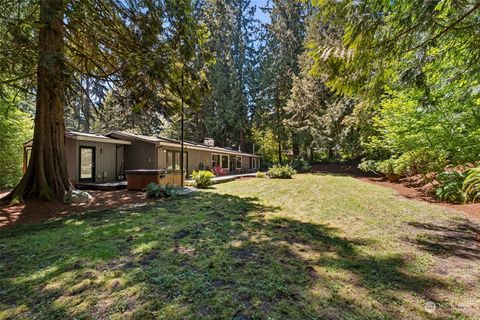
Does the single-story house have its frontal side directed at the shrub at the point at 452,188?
yes

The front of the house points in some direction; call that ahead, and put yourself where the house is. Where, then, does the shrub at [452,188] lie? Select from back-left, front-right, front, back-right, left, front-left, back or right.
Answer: front

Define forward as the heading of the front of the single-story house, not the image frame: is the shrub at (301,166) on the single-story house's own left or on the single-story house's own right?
on the single-story house's own left

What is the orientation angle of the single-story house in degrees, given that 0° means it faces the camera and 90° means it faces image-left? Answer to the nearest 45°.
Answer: approximately 315°

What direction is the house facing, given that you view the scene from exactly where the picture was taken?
facing the viewer and to the right of the viewer

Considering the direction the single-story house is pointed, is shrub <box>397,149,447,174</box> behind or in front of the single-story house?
in front

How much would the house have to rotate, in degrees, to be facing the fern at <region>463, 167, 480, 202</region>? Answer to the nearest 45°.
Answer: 0° — it already faces it

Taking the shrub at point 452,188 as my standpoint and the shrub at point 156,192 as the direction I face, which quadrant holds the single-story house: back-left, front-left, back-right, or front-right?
front-right

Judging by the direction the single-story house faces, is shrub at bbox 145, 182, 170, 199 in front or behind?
in front

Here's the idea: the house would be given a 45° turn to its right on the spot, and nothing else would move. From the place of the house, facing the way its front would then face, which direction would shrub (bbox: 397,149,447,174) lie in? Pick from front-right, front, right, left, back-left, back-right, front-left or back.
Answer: front-left

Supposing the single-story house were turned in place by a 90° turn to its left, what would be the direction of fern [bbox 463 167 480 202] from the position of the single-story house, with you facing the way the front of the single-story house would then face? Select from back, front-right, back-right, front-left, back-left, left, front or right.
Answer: right

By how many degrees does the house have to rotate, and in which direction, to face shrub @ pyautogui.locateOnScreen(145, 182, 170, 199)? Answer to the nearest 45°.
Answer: approximately 45° to its right
